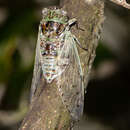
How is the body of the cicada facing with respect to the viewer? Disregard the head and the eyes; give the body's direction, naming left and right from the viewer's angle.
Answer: facing away from the viewer
